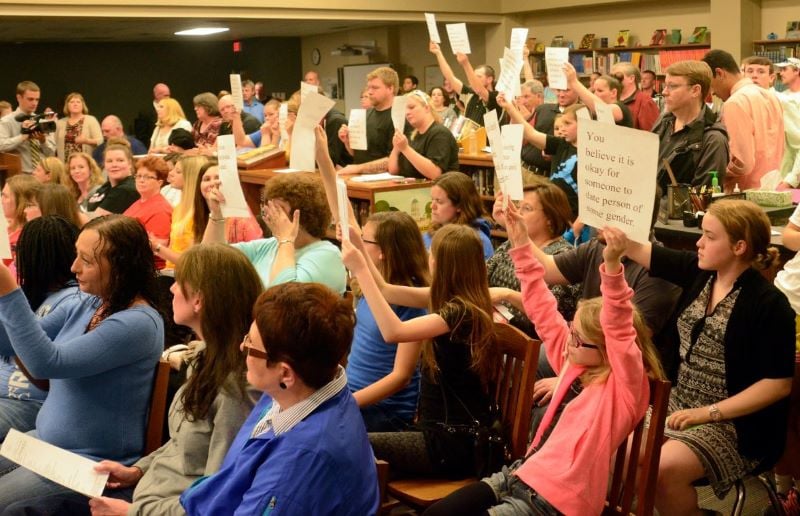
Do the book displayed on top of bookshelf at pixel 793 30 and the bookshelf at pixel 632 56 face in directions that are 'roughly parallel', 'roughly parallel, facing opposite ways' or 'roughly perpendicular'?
roughly parallel

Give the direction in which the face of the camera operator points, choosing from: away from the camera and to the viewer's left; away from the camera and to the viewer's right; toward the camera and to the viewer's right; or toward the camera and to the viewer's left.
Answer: toward the camera and to the viewer's right

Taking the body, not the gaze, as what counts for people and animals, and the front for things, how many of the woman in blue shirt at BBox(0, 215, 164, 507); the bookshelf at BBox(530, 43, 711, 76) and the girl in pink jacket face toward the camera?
1

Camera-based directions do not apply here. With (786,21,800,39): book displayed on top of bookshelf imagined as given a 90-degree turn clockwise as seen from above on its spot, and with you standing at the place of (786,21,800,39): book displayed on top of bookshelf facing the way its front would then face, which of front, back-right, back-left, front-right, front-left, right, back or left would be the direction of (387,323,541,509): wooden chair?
left

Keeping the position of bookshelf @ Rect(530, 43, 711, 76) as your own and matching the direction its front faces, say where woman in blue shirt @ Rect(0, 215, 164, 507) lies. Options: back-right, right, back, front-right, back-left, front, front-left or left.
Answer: front

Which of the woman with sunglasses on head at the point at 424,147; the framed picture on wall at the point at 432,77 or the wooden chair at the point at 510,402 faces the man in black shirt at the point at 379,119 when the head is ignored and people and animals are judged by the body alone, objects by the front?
the framed picture on wall

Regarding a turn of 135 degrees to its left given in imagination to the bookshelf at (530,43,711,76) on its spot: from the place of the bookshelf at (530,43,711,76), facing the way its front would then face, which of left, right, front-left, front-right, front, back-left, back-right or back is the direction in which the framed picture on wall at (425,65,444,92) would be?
left

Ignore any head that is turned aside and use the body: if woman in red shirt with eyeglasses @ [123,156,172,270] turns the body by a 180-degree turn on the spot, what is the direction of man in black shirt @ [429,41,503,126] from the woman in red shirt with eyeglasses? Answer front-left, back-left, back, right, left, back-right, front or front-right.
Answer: front

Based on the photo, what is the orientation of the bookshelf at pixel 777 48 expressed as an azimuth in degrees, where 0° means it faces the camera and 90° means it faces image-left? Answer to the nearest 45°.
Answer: approximately 0°

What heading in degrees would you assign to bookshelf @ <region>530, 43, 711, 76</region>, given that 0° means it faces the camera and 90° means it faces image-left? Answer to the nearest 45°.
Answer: approximately 0°

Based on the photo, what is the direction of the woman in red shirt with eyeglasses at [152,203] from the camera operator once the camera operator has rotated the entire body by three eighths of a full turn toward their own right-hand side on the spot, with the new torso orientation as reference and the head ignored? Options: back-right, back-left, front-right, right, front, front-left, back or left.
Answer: left

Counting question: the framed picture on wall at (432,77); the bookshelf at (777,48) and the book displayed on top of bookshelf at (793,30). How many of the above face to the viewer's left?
0

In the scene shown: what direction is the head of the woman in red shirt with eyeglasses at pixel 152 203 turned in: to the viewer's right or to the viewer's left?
to the viewer's left
